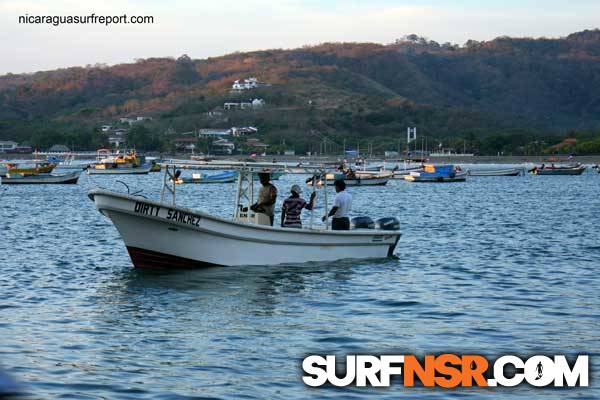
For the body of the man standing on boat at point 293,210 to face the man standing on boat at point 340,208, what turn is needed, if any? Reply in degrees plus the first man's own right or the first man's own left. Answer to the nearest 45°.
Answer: approximately 45° to the first man's own right

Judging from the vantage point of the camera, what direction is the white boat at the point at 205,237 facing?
facing to the left of the viewer

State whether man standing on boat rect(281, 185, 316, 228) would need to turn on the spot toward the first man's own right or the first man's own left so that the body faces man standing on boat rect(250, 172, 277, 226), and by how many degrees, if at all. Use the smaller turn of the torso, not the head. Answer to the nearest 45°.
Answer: approximately 135° to the first man's own left

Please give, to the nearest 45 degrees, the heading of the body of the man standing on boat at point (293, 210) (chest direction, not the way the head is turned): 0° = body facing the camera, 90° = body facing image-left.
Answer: approximately 180°
